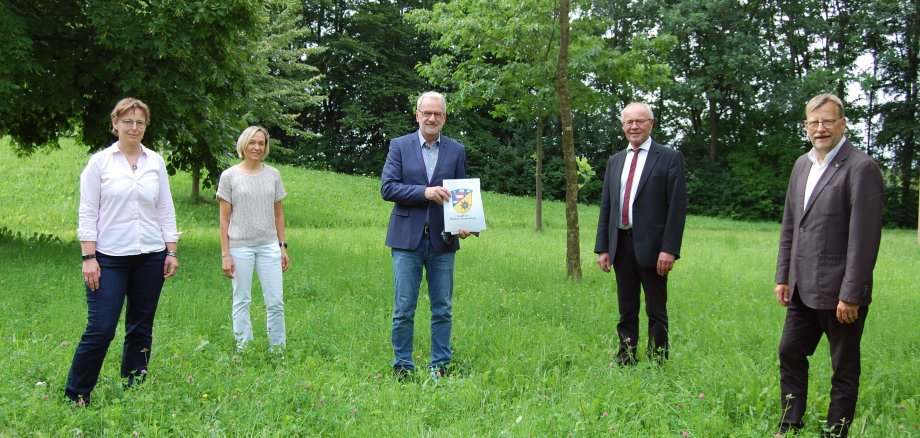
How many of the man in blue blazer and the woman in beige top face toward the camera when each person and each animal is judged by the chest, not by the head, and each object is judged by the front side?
2

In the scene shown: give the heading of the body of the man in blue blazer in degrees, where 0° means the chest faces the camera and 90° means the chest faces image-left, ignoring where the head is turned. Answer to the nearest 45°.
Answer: approximately 0°

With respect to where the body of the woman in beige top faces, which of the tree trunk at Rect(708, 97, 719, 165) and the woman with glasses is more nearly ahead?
the woman with glasses

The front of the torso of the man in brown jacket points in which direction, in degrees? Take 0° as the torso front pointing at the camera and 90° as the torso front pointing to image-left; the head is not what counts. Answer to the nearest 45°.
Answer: approximately 45°

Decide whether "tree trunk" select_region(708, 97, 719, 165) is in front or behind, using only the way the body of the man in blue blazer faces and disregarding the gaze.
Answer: behind

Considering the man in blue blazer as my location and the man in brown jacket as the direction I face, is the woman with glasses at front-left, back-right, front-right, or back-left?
back-right

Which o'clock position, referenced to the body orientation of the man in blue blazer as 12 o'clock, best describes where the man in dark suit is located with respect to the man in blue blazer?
The man in dark suit is roughly at 9 o'clock from the man in blue blazer.

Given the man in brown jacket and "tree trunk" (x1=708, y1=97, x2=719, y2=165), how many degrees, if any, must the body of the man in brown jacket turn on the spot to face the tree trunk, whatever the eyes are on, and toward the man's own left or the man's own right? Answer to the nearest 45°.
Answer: approximately 135° to the man's own right

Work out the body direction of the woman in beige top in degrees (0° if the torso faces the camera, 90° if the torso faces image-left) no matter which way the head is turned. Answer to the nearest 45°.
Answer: approximately 0°

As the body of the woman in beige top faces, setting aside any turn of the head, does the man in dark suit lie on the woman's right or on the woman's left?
on the woman's left

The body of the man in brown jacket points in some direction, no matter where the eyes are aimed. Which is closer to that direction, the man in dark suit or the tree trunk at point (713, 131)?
the man in dark suit
